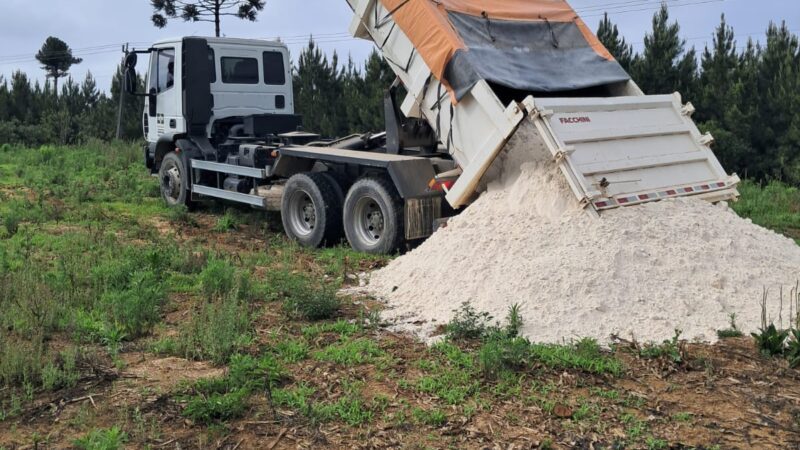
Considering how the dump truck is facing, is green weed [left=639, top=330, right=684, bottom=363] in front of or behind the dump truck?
behind

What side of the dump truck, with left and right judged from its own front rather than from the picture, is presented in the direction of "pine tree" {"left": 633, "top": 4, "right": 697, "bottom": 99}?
right

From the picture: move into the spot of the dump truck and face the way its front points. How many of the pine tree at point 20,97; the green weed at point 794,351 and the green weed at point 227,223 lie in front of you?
2

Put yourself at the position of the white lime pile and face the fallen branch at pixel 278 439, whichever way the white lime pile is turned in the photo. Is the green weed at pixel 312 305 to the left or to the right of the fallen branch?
right

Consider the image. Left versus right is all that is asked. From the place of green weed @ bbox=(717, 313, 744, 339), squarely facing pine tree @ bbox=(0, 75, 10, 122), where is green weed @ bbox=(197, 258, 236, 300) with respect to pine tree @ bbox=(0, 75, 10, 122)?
left

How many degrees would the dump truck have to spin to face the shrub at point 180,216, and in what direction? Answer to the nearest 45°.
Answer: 0° — it already faces it

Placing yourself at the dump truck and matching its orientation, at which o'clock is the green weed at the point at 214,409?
The green weed is roughly at 8 o'clock from the dump truck.

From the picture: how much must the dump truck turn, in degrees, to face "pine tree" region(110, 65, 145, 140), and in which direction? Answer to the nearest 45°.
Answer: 0° — it already faces it

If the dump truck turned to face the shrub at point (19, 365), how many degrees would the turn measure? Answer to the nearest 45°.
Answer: approximately 90° to its left

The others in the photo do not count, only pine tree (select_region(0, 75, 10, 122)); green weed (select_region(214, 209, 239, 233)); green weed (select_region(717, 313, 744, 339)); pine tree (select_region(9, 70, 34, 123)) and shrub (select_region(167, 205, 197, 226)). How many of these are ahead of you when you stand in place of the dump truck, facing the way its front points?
4

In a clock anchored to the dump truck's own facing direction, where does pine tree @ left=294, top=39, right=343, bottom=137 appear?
The pine tree is roughly at 1 o'clock from the dump truck.

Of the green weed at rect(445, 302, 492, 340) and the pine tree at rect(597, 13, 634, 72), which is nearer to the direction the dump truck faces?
the pine tree

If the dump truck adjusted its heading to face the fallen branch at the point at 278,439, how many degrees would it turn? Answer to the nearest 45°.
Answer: approximately 135° to its left

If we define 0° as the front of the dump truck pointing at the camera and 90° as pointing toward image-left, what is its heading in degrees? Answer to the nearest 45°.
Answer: approximately 135°

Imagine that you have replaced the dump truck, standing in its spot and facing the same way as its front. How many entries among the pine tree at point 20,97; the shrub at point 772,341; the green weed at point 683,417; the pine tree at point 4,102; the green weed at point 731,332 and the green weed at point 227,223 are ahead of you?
3

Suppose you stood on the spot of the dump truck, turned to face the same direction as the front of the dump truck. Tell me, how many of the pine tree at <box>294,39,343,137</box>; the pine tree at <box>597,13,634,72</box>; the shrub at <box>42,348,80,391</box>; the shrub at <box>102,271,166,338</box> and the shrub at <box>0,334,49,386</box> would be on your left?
3

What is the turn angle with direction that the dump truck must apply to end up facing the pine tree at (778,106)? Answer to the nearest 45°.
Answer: approximately 90° to its right
